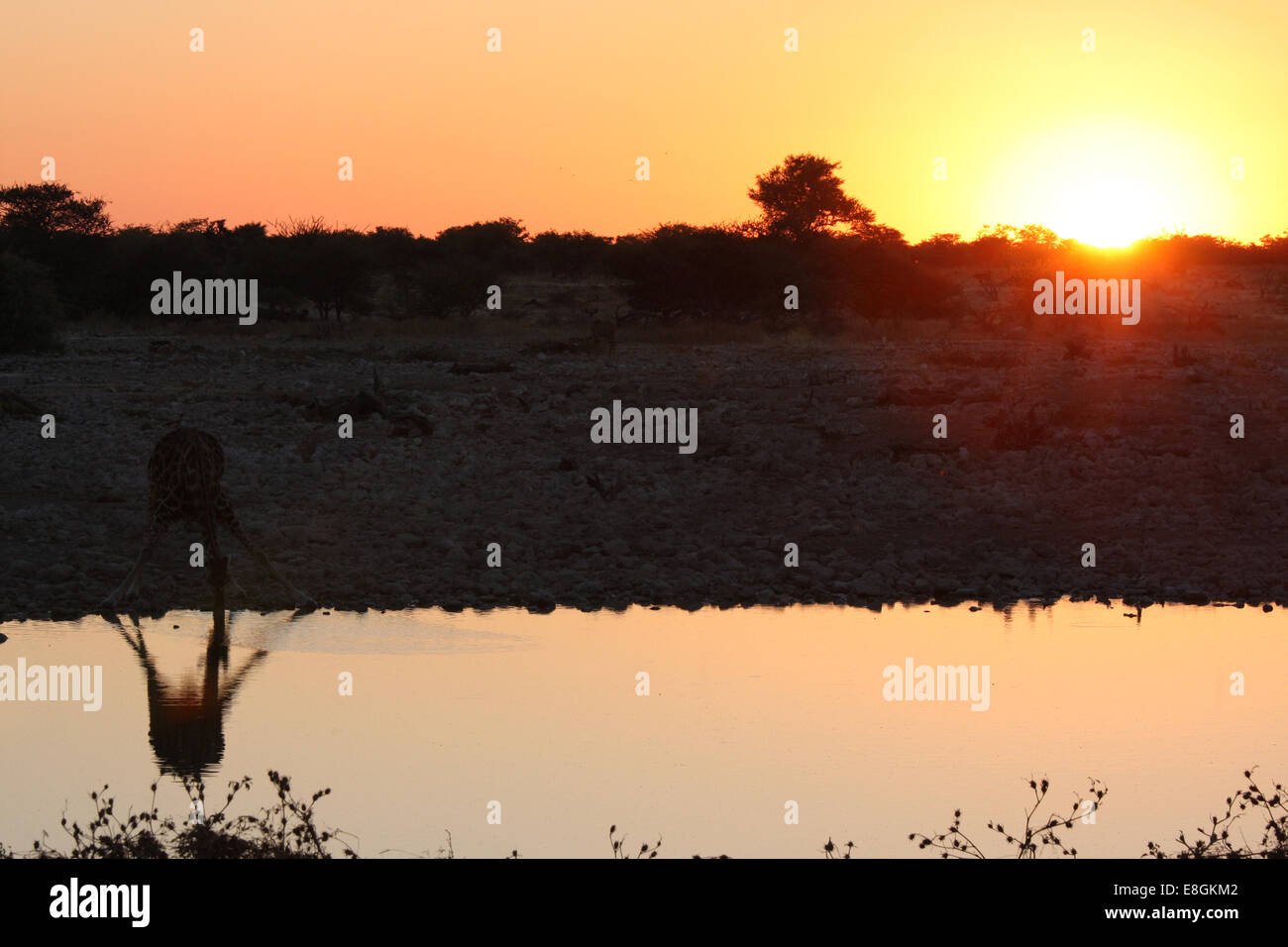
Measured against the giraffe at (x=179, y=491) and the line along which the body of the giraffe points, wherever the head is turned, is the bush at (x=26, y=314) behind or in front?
behind

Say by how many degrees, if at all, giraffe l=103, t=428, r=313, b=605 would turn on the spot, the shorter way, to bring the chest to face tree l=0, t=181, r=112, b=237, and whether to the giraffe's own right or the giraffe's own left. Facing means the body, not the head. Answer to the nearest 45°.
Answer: approximately 180°

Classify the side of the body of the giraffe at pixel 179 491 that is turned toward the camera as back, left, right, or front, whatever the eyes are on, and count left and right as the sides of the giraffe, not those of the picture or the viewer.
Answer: front
